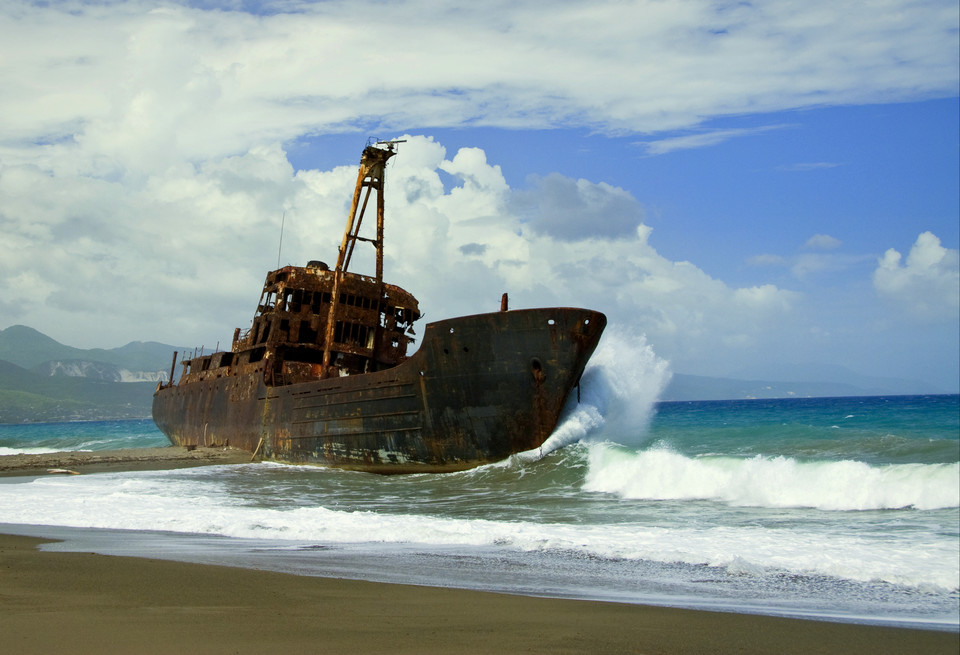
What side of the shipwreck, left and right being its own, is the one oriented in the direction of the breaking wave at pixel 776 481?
front

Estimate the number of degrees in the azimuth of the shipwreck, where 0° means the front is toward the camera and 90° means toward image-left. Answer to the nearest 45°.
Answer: approximately 315°
